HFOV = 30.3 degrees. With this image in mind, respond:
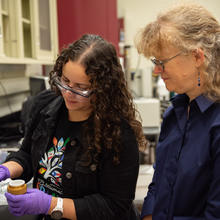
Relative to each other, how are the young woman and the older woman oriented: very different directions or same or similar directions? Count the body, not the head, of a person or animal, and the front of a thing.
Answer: same or similar directions

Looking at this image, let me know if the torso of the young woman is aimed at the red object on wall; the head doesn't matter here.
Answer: no

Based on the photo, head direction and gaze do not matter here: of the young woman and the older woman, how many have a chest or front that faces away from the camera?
0

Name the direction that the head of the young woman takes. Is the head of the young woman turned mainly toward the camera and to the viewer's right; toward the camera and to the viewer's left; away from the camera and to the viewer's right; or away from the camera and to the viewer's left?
toward the camera and to the viewer's left

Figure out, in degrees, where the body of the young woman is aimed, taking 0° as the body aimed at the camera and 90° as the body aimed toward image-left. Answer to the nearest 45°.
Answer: approximately 45°

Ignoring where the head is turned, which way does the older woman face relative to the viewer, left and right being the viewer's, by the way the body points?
facing the viewer and to the left of the viewer
